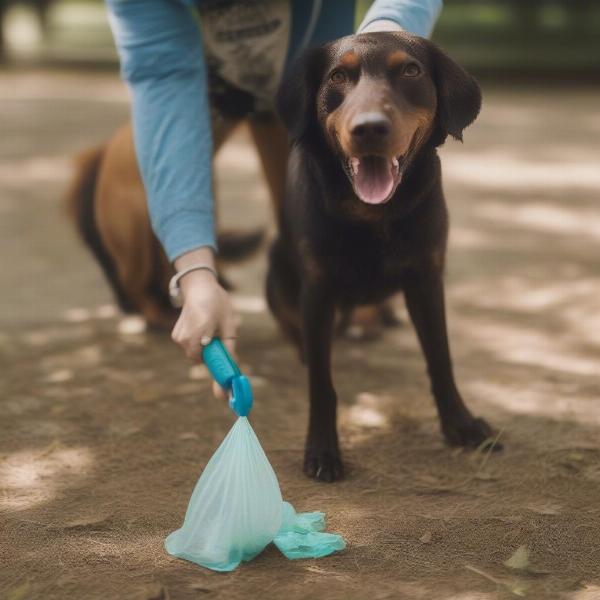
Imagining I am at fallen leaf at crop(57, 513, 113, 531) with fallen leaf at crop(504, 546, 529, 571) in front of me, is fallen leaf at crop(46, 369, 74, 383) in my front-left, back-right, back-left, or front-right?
back-left

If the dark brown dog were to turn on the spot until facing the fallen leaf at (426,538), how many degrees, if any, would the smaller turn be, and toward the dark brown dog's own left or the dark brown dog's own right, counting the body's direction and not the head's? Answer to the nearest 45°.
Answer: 0° — it already faces it

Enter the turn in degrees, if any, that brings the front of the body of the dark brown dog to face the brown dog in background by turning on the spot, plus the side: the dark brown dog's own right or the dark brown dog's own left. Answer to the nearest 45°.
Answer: approximately 135° to the dark brown dog's own right

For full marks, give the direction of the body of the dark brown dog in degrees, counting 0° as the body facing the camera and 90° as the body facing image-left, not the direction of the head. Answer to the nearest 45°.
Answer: approximately 0°

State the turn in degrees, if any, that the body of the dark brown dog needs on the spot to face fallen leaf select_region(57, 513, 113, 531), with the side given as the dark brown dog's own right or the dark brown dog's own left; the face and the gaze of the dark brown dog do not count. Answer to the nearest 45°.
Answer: approximately 45° to the dark brown dog's own right

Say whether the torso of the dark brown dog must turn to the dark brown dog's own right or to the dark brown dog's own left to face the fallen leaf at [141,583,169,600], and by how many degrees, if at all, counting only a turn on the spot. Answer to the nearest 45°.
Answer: approximately 45° to the dark brown dog's own right

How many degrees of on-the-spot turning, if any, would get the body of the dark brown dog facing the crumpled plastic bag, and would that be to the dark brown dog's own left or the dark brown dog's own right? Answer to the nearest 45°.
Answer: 0° — it already faces it

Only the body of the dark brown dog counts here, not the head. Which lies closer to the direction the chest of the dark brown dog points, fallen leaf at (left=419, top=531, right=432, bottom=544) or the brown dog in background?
the fallen leaf

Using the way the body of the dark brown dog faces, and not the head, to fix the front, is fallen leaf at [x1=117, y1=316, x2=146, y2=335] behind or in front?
behind
